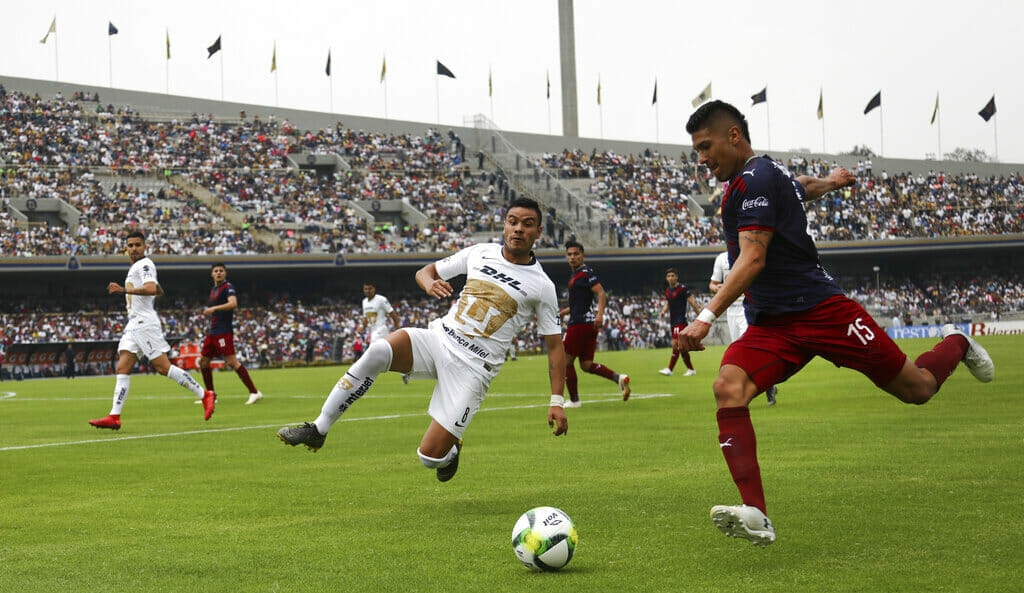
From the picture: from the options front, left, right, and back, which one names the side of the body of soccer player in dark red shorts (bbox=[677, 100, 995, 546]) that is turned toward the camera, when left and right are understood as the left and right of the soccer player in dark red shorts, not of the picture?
left

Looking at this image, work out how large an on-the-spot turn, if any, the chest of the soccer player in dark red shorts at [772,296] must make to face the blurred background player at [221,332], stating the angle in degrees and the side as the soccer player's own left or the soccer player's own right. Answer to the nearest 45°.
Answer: approximately 45° to the soccer player's own right

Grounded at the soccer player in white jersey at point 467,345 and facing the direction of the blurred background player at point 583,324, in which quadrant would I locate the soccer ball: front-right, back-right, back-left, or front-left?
back-right

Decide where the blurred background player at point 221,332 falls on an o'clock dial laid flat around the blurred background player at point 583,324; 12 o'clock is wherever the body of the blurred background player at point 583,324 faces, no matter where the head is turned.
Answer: the blurred background player at point 221,332 is roughly at 2 o'clock from the blurred background player at point 583,324.

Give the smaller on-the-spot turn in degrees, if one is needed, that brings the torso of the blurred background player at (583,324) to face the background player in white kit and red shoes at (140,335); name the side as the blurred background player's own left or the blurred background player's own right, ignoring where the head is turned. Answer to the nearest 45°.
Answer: approximately 45° to the blurred background player's own right

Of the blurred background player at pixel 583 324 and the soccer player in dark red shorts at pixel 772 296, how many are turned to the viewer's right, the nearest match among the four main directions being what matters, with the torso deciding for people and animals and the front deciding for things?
0

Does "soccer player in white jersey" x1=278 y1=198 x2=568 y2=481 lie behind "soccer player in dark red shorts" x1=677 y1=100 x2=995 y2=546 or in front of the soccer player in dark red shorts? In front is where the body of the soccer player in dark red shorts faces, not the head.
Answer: in front

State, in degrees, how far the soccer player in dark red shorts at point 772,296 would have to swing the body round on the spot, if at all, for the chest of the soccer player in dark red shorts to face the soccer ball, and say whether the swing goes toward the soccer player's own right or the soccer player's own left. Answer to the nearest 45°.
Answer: approximately 45° to the soccer player's own left
